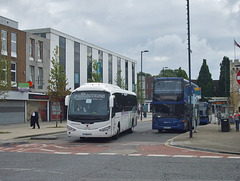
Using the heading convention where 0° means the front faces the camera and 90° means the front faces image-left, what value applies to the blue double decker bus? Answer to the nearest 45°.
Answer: approximately 0°

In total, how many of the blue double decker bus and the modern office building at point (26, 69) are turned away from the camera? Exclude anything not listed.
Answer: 0

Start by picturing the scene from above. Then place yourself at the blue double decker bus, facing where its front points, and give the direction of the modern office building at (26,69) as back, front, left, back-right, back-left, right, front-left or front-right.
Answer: back-right

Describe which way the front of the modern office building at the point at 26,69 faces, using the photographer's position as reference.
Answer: facing the viewer and to the right of the viewer

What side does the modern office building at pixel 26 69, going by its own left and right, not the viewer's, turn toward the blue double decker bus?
front
